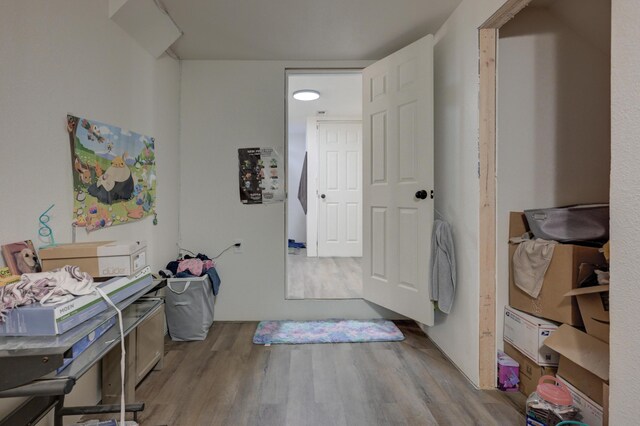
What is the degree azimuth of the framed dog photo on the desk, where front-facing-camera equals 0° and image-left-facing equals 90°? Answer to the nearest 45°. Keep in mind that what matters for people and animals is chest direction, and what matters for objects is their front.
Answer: approximately 315°

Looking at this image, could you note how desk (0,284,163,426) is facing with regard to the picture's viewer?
facing the viewer and to the right of the viewer

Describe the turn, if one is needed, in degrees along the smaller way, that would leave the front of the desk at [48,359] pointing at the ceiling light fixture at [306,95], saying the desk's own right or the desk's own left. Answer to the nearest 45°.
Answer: approximately 90° to the desk's own left

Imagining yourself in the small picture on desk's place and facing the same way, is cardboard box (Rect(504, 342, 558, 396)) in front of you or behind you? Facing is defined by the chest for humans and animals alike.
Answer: in front

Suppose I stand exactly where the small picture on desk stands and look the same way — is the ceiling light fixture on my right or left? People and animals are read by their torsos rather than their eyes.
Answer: on my left

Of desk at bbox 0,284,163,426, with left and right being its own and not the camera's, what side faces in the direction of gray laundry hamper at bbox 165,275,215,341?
left

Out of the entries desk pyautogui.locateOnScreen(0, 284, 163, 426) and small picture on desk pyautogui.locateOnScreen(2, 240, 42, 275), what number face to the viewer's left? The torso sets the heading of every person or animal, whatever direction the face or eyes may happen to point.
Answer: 0
